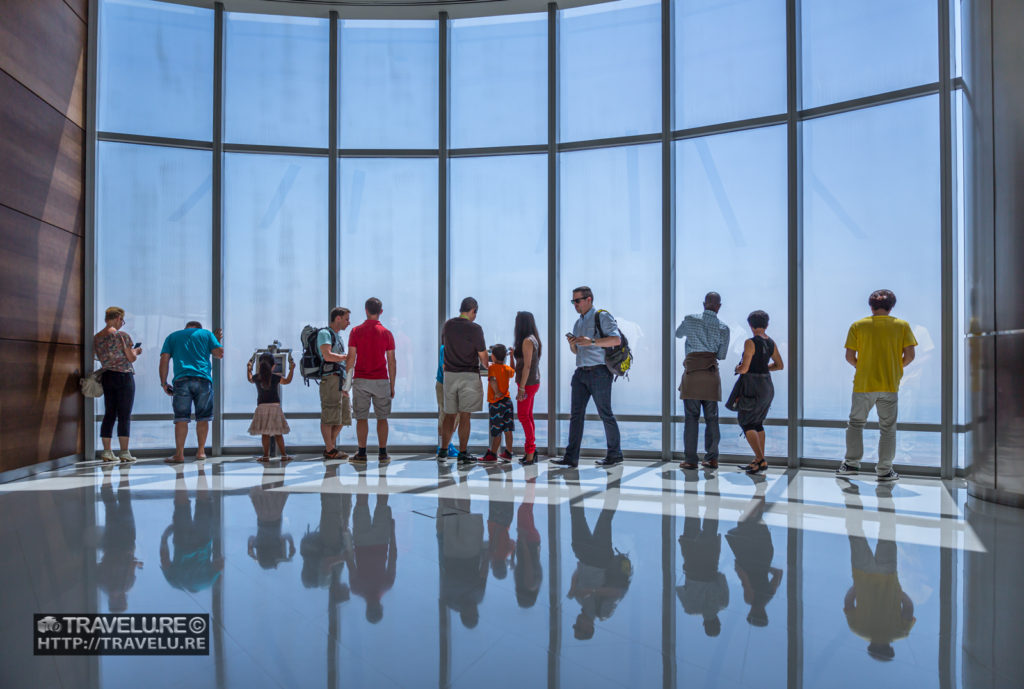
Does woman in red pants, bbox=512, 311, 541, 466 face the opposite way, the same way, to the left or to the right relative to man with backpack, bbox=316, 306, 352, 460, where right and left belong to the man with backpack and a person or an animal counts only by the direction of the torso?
the opposite way

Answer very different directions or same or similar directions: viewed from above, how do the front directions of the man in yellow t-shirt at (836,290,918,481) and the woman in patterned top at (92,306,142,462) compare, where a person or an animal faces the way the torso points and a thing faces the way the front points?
same or similar directions

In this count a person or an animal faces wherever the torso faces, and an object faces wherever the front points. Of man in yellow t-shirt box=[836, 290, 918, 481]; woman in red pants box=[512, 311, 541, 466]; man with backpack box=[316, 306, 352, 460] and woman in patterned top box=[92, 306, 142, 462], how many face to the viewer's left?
1

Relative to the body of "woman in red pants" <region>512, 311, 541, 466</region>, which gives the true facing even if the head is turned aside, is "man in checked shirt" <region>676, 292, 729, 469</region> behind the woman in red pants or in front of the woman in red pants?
behind

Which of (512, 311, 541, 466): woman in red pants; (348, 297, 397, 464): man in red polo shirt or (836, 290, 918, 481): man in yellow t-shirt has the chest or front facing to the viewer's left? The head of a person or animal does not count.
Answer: the woman in red pants

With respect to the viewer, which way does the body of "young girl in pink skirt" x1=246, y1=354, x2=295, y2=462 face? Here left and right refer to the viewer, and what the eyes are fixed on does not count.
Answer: facing away from the viewer

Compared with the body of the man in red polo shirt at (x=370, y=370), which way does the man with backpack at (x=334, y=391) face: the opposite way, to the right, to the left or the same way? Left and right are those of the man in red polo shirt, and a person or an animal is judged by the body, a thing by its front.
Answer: to the right

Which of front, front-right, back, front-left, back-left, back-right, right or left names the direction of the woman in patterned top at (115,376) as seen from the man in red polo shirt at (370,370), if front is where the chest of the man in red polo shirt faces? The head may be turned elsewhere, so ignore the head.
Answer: left

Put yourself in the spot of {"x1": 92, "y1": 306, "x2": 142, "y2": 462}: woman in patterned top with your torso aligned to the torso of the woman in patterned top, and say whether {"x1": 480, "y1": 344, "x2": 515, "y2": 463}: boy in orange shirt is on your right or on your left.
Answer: on your right

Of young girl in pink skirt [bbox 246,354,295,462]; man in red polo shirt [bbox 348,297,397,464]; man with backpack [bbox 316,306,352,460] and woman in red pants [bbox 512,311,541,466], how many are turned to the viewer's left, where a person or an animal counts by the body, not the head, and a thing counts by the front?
1

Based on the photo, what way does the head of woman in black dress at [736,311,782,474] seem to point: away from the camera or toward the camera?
away from the camera

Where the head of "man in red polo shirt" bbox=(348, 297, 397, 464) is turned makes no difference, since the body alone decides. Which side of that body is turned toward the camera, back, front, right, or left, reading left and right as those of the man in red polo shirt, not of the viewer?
back

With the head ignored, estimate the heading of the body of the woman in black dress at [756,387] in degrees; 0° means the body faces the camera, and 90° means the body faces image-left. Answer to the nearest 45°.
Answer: approximately 135°

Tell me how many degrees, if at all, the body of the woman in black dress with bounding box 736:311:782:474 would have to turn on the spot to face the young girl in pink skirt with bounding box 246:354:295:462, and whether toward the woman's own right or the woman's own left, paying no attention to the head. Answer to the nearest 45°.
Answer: approximately 45° to the woman's own left

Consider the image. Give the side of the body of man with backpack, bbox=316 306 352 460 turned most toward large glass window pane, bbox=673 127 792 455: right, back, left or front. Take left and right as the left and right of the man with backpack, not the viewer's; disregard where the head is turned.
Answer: front

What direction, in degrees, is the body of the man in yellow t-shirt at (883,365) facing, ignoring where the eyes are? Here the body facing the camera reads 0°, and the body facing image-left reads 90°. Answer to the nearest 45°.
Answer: approximately 180°
